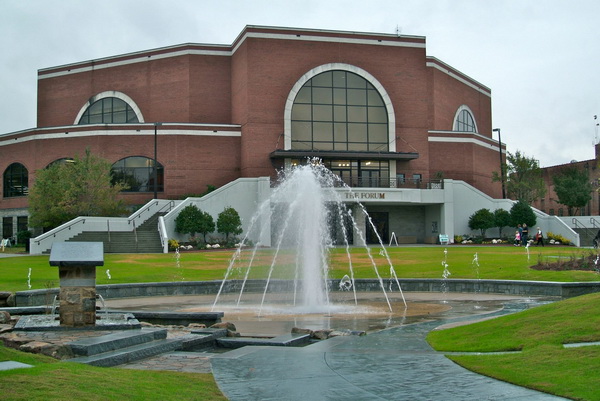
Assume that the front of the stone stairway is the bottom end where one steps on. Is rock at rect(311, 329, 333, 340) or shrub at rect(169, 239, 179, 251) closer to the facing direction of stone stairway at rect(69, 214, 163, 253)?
the rock

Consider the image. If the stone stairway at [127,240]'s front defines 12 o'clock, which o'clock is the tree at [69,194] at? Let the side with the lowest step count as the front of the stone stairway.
The tree is roughly at 4 o'clock from the stone stairway.

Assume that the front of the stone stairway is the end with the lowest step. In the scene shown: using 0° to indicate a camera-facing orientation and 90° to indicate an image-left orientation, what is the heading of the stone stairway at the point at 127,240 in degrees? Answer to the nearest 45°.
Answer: approximately 0°

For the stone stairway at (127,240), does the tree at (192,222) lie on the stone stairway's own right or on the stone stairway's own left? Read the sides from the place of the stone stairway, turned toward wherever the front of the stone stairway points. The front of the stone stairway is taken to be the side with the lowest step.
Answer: on the stone stairway's own left

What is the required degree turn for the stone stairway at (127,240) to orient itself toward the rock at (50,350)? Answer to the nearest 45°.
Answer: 0° — it already faces it

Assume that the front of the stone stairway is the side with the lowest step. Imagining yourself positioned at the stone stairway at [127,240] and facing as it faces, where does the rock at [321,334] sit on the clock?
The rock is roughly at 12 o'clock from the stone stairway.

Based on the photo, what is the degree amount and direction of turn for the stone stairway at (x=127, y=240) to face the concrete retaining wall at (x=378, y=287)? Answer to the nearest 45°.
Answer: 0° — it already faces it

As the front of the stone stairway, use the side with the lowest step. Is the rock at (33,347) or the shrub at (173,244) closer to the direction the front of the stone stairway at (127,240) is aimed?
the rock

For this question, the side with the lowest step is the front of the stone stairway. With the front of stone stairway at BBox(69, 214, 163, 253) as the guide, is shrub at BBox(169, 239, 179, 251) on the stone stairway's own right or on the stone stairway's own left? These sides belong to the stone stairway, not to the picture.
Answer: on the stone stairway's own left

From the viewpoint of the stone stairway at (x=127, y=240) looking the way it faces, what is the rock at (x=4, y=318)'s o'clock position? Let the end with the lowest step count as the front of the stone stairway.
The rock is roughly at 12 o'clock from the stone stairway.

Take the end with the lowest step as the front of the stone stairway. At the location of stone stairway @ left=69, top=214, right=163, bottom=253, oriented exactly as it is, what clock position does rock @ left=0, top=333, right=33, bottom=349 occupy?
The rock is roughly at 12 o'clock from the stone stairway.

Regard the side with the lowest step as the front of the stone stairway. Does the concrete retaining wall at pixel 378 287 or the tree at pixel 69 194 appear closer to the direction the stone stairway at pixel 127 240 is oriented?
the concrete retaining wall

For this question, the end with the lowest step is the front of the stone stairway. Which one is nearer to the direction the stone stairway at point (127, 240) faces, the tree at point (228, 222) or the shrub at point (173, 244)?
the shrub
